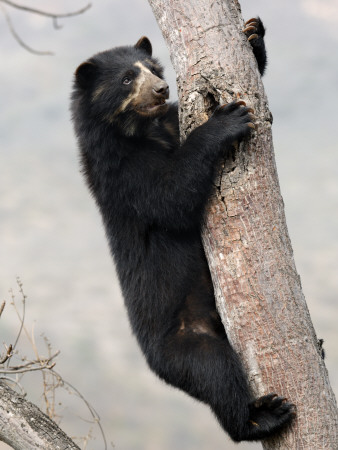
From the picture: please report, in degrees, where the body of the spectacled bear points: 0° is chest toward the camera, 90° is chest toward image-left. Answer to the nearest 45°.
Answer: approximately 270°
